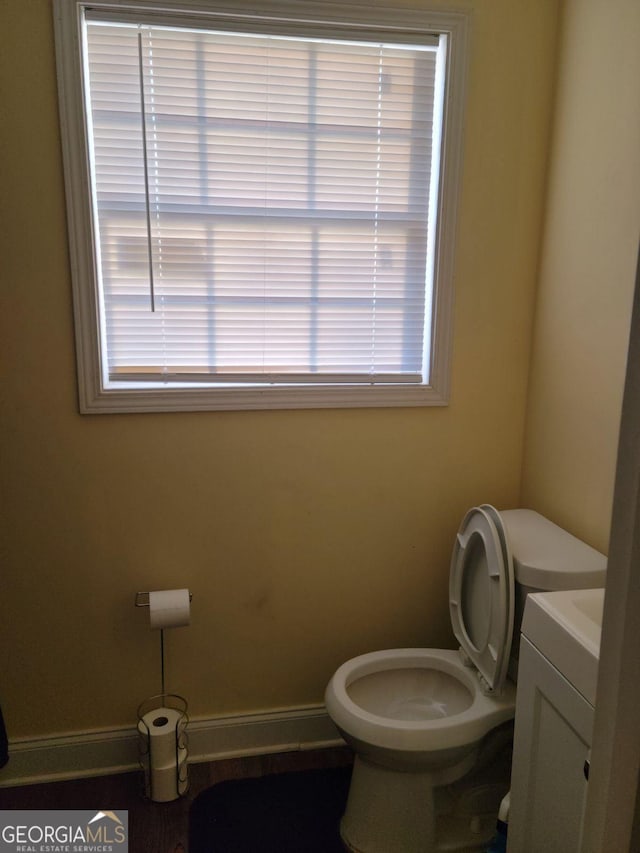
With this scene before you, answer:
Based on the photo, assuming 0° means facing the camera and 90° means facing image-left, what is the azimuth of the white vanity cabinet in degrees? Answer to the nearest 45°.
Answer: approximately 45°

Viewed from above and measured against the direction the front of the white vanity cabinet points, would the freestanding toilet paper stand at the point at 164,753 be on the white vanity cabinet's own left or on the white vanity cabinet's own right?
on the white vanity cabinet's own right

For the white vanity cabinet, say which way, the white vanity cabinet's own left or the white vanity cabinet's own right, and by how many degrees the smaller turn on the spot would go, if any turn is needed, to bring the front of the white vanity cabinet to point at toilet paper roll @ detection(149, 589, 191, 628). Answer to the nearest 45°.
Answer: approximately 45° to the white vanity cabinet's own right

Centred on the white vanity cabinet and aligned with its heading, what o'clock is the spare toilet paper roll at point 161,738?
The spare toilet paper roll is roughly at 2 o'clock from the white vanity cabinet.

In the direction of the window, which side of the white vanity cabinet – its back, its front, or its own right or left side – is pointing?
right

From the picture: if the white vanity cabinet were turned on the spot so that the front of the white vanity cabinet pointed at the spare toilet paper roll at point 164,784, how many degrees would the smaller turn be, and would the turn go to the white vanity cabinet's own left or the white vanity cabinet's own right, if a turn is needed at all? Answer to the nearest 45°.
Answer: approximately 45° to the white vanity cabinet's own right
